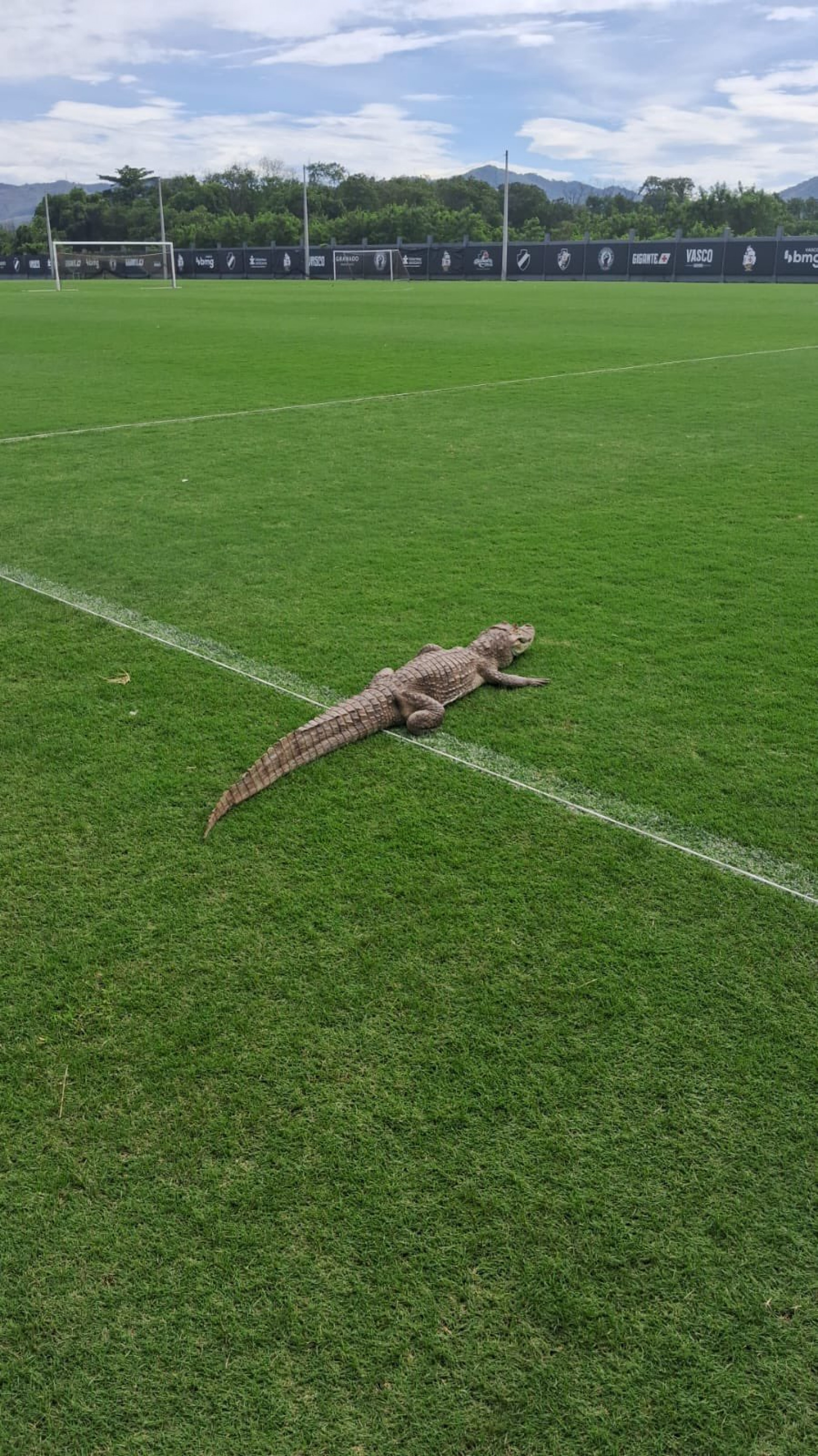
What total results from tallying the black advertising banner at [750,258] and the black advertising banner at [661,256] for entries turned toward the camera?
2

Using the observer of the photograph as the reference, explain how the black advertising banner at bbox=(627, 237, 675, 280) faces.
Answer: facing the viewer

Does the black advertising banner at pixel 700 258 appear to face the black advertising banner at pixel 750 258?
no

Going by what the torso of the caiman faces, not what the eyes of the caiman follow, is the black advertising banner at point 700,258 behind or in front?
in front

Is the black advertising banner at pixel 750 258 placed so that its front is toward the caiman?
yes

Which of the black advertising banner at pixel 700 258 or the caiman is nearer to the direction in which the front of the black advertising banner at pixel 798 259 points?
the caiman

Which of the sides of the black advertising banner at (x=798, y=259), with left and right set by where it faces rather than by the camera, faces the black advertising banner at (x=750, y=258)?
right

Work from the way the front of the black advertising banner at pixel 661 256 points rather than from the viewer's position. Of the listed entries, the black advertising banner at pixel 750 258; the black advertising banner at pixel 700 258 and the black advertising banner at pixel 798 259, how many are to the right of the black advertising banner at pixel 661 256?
0

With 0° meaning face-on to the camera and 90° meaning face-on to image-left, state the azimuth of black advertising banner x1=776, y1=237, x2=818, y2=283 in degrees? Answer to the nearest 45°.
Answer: approximately 0°

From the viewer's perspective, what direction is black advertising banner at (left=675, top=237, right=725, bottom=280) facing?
toward the camera

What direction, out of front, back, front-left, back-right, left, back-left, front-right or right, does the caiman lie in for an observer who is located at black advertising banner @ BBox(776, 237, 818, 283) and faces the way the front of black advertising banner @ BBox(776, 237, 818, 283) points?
front

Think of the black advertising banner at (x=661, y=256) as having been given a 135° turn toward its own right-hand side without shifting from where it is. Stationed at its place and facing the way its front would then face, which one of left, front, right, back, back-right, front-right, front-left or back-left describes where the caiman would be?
back-left

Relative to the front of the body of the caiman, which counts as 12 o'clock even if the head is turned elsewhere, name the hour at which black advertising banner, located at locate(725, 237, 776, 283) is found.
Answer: The black advertising banner is roughly at 11 o'clock from the caiman.

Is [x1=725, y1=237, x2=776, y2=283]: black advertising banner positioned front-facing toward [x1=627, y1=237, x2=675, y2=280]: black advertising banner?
no

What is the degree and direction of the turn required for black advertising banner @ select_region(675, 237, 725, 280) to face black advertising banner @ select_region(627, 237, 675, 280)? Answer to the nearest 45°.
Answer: approximately 135° to its right

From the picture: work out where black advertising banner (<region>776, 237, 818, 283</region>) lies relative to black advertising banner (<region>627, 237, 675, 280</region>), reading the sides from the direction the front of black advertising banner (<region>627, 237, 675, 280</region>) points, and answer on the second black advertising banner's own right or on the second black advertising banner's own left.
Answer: on the second black advertising banner's own left

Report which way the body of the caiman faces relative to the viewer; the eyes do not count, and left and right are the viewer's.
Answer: facing away from the viewer and to the right of the viewer

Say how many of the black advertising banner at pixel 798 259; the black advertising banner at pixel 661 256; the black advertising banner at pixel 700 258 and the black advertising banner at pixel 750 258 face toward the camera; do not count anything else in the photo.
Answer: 4
